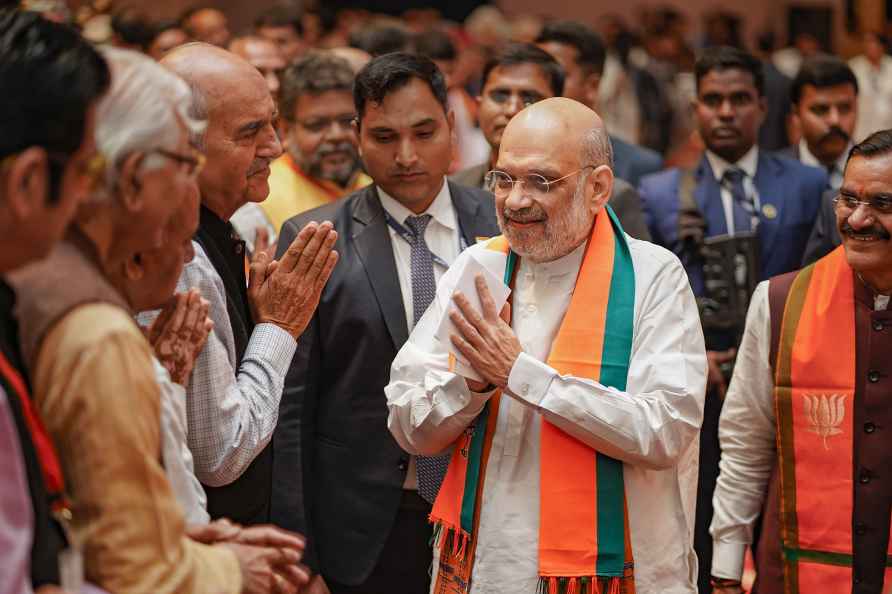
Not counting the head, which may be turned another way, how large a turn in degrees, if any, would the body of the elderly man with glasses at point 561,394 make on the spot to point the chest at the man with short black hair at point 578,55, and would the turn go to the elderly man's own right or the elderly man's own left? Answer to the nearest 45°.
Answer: approximately 135° to the elderly man's own right

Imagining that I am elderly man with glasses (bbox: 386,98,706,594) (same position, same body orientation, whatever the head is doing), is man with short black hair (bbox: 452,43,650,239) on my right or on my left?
on my right

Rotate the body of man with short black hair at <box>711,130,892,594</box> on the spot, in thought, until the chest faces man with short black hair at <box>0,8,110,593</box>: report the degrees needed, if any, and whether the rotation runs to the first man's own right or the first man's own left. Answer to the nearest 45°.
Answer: approximately 45° to the first man's own right

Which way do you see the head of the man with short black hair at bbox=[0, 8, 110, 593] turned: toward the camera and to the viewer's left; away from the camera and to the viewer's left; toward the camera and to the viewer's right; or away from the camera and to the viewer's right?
away from the camera and to the viewer's right

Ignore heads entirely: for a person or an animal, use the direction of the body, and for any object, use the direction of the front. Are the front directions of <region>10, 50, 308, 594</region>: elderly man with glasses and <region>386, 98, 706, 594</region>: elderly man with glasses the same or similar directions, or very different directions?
very different directions

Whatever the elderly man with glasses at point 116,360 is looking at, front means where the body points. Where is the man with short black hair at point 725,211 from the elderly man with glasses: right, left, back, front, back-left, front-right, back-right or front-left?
front-left

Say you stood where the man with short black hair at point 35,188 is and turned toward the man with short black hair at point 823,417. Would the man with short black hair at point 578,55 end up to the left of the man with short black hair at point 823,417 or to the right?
left

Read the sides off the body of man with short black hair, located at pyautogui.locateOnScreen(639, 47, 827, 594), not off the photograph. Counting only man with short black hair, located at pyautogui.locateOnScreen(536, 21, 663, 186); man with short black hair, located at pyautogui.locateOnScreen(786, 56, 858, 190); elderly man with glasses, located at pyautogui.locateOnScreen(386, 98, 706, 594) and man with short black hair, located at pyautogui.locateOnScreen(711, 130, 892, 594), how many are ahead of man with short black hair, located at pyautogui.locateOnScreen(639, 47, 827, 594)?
2

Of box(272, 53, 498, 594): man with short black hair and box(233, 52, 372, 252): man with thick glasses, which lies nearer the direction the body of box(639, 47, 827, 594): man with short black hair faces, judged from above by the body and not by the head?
the man with short black hair

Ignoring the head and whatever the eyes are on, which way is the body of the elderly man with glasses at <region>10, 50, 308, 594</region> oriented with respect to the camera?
to the viewer's right
